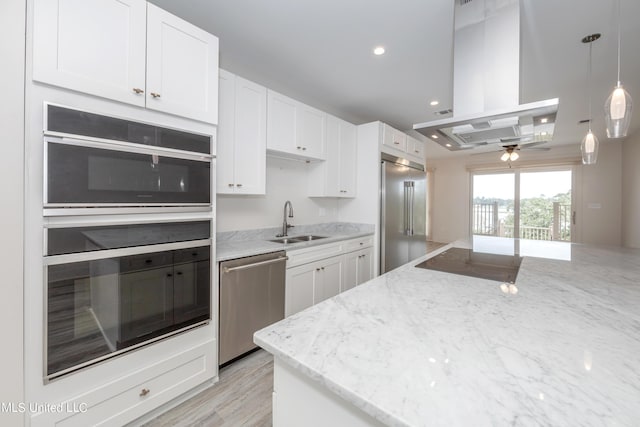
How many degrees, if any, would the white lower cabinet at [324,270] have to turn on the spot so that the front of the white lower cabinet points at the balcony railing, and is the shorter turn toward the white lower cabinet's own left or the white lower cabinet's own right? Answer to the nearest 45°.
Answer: approximately 90° to the white lower cabinet's own left

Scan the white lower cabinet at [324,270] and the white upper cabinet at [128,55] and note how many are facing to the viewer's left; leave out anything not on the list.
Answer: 0

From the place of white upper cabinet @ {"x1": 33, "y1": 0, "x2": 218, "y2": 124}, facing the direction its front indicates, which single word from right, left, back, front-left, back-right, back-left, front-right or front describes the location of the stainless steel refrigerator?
front-left

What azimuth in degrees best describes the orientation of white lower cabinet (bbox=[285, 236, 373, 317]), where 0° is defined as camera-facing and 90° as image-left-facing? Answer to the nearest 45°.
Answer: approximately 315°

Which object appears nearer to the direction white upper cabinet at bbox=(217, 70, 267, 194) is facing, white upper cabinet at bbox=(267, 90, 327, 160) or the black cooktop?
the black cooktop

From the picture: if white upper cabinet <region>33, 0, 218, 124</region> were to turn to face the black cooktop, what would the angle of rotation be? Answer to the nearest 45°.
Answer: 0° — it already faces it

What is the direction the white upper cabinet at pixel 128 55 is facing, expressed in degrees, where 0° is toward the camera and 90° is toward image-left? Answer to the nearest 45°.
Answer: approximately 315°

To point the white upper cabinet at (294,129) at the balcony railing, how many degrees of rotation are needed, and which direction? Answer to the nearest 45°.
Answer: approximately 90° to its left

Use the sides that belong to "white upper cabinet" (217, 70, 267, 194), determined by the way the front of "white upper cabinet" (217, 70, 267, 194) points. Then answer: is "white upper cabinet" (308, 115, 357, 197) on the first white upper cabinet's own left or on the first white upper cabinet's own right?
on the first white upper cabinet's own left

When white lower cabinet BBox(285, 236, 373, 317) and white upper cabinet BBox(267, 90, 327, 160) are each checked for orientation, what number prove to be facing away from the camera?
0

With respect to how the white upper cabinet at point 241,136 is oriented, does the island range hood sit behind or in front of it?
in front
